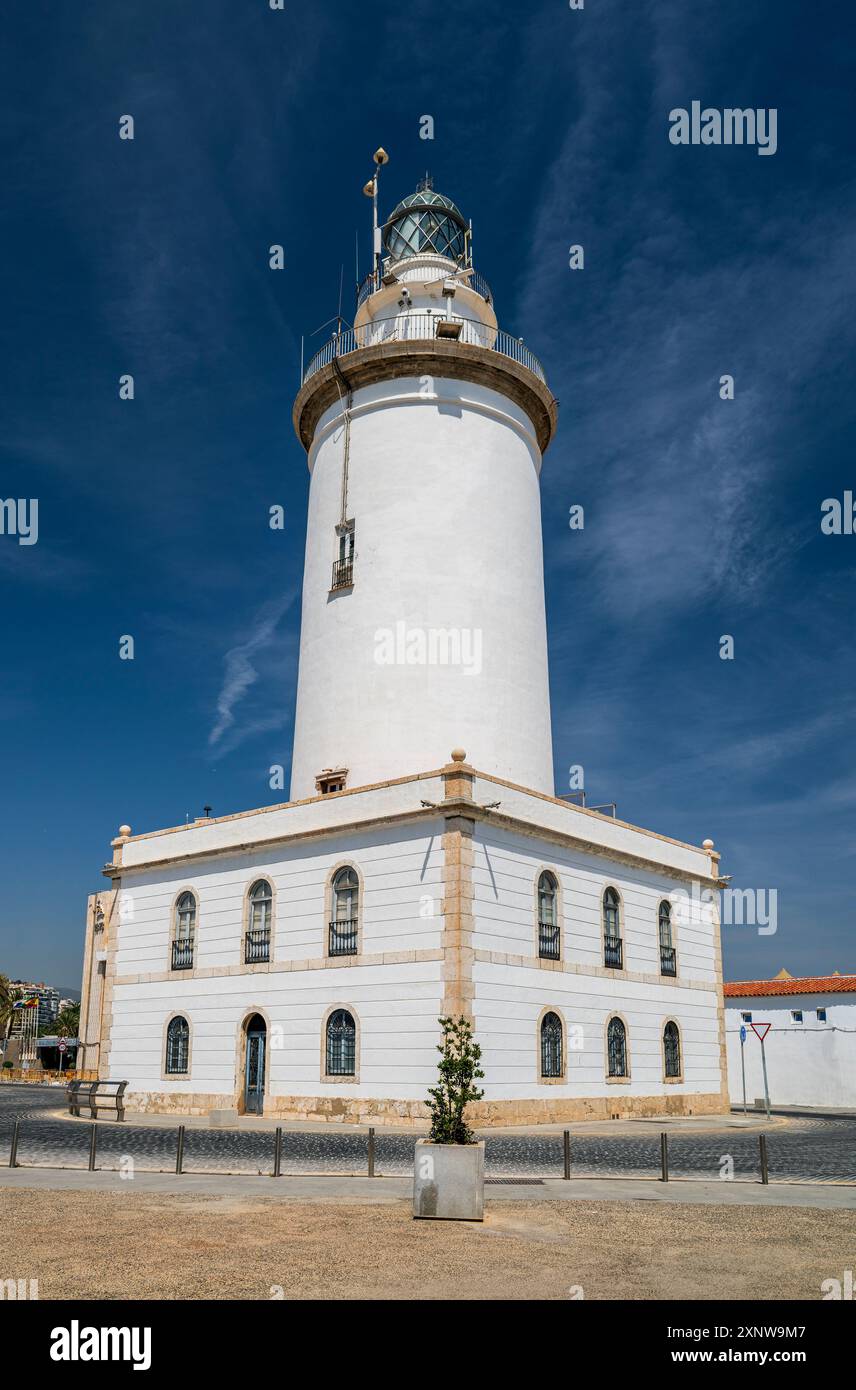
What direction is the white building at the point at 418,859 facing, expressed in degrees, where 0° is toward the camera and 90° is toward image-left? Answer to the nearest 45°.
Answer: approximately 45°

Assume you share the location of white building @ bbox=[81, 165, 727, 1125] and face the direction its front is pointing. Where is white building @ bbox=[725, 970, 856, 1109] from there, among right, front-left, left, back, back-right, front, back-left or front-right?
back

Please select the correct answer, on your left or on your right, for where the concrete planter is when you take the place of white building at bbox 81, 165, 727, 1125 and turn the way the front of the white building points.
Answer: on your left
